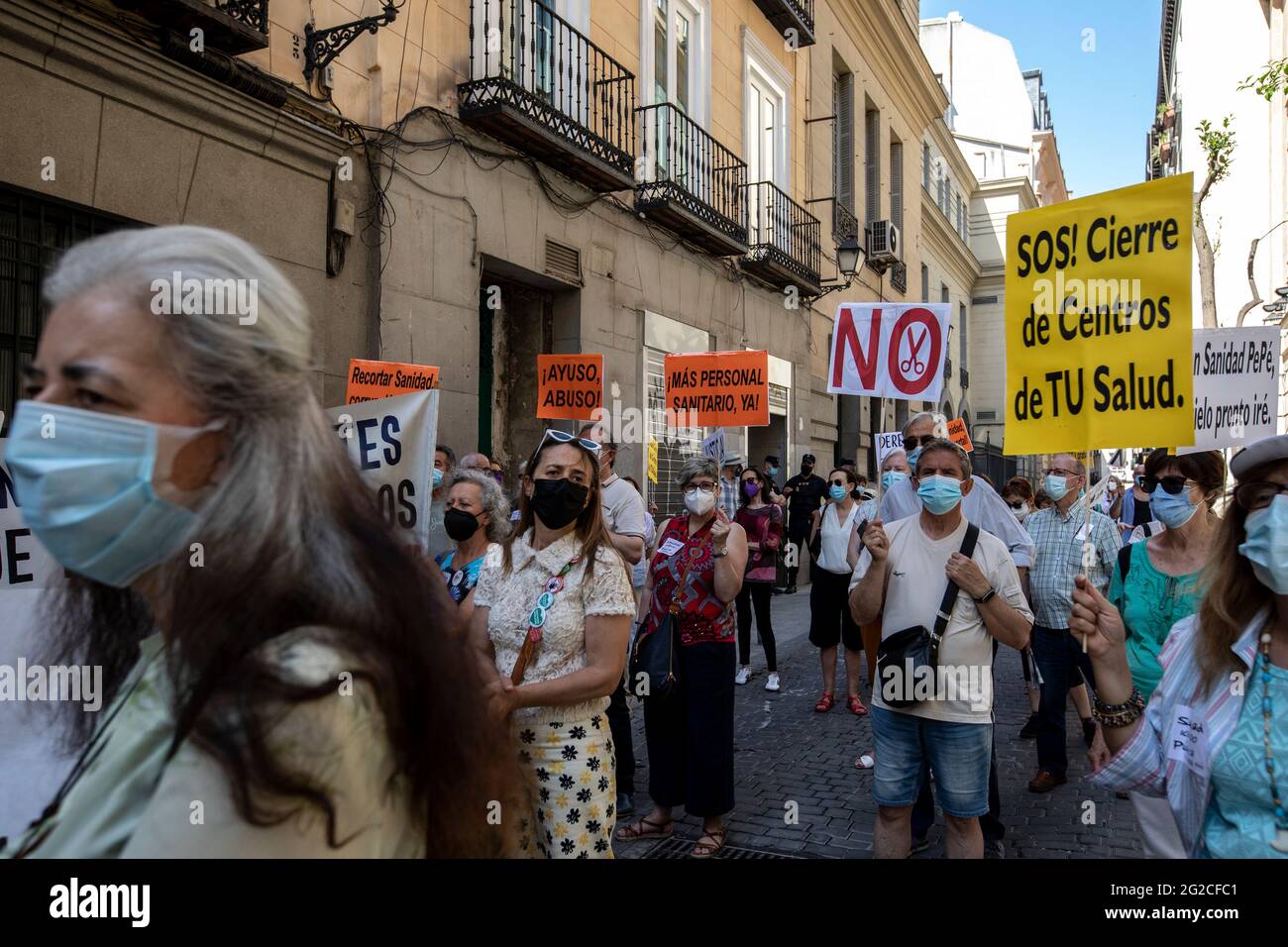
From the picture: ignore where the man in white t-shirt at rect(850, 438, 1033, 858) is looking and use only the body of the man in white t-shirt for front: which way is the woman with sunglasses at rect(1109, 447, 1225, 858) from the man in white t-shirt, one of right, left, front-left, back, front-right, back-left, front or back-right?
back-left

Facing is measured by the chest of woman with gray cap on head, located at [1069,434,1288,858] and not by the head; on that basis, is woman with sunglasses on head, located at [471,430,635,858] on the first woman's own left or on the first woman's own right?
on the first woman's own right

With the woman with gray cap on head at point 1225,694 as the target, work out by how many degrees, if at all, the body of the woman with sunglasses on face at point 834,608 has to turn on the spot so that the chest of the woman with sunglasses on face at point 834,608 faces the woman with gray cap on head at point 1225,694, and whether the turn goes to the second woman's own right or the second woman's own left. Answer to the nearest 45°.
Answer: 0° — they already face them

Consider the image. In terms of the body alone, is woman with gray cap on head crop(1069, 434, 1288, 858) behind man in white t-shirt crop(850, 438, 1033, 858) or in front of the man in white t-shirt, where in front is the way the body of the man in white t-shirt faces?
in front

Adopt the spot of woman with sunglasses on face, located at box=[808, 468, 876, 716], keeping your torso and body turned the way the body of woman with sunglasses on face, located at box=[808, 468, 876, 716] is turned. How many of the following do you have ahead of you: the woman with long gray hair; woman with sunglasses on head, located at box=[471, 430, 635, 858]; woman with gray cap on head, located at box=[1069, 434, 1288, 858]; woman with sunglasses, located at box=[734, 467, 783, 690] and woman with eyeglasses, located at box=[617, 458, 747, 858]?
4

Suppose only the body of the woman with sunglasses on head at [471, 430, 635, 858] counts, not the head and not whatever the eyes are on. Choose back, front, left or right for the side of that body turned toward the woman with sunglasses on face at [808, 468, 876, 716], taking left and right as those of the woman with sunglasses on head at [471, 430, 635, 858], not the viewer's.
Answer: back
